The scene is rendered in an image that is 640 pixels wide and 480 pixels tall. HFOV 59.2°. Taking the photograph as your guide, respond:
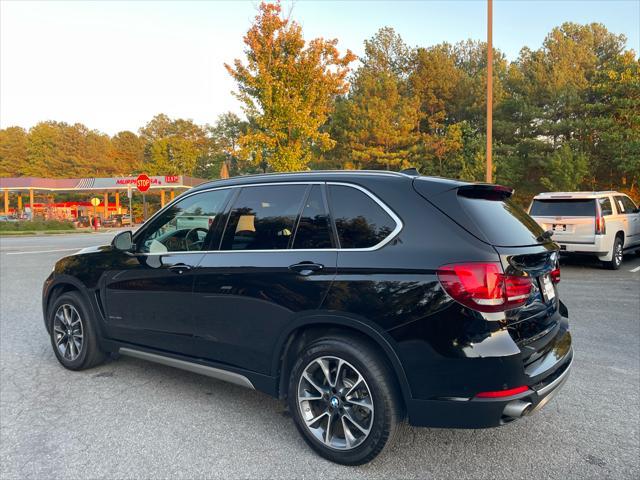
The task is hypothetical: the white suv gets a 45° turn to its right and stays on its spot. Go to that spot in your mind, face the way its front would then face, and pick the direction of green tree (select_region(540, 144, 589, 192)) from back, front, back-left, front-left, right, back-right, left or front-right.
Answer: left

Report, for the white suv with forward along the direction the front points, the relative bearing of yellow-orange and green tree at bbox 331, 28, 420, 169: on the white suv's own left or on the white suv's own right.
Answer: on the white suv's own left

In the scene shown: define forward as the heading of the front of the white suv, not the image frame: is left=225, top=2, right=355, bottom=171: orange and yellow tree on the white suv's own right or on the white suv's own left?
on the white suv's own left

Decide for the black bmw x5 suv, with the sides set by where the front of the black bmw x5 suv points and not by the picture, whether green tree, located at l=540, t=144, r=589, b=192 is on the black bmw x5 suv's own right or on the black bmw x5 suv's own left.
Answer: on the black bmw x5 suv's own right

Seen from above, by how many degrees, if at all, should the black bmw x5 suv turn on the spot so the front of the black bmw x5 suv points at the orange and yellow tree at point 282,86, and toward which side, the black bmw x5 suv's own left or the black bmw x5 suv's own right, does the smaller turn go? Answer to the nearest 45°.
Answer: approximately 45° to the black bmw x5 suv's own right

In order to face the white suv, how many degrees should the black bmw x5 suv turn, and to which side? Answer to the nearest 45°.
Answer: approximately 90° to its right

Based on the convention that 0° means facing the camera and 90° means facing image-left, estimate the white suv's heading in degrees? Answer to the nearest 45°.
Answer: approximately 225°

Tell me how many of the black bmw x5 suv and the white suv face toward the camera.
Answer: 0

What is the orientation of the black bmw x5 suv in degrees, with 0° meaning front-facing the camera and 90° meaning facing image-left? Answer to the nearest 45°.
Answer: approximately 135°

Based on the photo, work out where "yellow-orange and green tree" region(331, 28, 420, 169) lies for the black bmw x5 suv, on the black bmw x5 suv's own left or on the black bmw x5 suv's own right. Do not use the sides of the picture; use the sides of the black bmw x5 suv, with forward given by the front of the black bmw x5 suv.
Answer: on the black bmw x5 suv's own right

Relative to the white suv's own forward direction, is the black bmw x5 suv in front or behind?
behind
